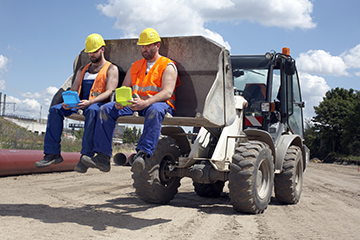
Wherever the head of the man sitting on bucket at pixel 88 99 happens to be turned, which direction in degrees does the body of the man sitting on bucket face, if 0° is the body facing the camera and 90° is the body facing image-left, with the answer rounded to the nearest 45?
approximately 45°

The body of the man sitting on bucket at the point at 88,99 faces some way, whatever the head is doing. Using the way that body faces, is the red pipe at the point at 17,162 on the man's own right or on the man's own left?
on the man's own right

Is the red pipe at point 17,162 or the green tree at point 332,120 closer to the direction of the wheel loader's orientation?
the red pipe

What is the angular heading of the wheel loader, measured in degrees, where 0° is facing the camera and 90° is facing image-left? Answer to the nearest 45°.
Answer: approximately 45°

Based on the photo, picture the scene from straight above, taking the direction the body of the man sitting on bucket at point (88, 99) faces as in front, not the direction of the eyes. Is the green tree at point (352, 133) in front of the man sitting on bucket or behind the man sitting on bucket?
behind

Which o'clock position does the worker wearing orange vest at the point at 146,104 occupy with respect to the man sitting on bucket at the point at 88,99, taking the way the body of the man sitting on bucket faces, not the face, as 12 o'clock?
The worker wearing orange vest is roughly at 9 o'clock from the man sitting on bucket.

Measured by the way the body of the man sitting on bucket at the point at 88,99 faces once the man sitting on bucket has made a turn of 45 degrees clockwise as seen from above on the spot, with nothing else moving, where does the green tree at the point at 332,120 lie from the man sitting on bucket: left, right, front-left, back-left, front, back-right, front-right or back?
back-right

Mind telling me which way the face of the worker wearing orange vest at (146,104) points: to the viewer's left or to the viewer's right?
to the viewer's left

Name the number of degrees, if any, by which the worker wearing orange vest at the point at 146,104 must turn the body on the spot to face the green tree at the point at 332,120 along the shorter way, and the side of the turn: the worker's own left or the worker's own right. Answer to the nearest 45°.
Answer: approximately 180°

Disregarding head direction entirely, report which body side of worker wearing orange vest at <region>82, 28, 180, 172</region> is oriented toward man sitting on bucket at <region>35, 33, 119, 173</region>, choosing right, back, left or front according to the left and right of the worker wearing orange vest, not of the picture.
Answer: right

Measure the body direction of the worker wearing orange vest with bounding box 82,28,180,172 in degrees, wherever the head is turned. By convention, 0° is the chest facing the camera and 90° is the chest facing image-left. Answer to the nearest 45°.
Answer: approximately 45°

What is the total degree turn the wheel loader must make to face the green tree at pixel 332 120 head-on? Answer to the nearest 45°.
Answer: approximately 180°
